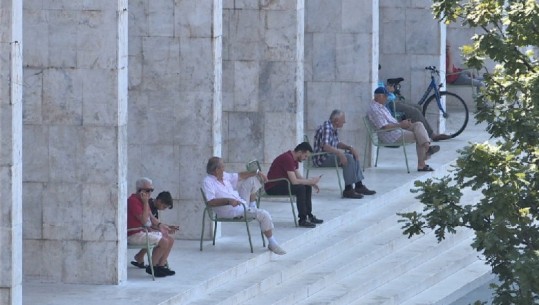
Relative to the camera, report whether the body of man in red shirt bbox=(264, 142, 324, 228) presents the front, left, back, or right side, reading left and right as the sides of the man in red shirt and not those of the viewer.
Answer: right

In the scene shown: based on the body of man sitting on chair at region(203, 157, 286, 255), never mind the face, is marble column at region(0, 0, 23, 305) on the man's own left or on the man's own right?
on the man's own right

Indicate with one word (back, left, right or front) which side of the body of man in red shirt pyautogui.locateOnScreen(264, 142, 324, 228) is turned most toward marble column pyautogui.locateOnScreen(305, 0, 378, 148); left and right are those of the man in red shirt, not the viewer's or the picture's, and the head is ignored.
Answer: left

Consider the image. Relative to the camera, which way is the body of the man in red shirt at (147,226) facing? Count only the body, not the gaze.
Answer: to the viewer's right

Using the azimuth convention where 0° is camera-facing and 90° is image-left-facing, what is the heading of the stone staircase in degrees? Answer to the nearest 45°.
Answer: approximately 315°

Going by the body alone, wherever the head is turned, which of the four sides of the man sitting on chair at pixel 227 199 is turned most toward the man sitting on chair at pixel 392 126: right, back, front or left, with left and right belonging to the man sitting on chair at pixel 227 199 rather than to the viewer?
left

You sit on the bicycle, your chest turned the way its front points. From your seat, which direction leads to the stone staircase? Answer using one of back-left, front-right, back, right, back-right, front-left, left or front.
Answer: right

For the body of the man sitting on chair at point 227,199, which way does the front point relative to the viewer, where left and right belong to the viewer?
facing the viewer and to the right of the viewer

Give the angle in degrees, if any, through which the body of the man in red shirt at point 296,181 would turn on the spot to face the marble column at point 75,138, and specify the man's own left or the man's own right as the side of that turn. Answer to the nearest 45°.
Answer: approximately 135° to the man's own right
